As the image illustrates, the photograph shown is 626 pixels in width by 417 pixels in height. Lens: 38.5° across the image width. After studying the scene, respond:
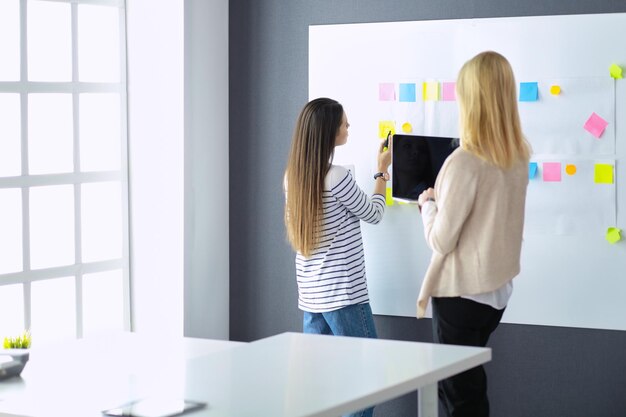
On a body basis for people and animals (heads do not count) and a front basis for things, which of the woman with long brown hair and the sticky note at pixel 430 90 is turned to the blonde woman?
the sticky note

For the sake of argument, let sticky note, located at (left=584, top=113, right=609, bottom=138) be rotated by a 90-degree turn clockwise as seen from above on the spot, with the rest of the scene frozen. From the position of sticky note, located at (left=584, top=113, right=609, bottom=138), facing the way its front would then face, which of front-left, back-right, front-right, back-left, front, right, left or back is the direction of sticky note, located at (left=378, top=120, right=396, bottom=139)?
front

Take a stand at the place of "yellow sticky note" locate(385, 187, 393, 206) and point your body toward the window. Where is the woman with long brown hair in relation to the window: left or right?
left

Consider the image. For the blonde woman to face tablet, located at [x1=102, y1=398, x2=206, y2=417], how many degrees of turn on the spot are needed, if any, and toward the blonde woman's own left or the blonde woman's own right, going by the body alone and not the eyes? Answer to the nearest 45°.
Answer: approximately 90° to the blonde woman's own left

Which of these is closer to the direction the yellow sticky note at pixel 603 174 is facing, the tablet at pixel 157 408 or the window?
the tablet

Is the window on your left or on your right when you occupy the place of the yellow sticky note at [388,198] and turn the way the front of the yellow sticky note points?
on your right

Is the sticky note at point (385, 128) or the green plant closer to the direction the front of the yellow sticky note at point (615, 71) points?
the green plant

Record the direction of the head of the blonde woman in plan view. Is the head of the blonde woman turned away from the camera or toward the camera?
away from the camera
